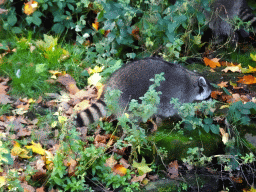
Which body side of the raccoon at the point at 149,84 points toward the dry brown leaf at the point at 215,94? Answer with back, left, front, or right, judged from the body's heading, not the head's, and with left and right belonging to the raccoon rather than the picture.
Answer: front

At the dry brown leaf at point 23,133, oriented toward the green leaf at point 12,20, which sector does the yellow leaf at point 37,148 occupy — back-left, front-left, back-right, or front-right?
back-right

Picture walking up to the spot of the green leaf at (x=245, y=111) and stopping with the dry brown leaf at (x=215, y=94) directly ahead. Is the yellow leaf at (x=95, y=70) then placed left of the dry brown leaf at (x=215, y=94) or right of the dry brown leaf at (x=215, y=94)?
left

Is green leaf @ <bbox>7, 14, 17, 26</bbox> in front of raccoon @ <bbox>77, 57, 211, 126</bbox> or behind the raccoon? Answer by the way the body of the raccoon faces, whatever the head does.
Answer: behind

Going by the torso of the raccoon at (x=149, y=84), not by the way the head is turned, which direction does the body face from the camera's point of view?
to the viewer's right

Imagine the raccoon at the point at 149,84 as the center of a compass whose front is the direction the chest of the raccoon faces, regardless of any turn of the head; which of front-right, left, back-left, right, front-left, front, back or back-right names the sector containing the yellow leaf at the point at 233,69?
front-left

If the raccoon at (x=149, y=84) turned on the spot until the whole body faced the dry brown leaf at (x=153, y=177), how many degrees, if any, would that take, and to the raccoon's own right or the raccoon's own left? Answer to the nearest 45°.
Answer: approximately 90° to the raccoon's own right

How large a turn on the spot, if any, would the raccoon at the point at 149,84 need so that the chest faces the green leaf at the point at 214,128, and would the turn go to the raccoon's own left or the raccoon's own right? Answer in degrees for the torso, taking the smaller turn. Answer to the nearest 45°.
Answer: approximately 45° to the raccoon's own right

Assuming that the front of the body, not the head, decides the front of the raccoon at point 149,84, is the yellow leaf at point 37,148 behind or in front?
behind

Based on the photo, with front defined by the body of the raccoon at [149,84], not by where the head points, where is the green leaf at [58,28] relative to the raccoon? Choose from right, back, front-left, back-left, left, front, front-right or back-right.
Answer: back-left

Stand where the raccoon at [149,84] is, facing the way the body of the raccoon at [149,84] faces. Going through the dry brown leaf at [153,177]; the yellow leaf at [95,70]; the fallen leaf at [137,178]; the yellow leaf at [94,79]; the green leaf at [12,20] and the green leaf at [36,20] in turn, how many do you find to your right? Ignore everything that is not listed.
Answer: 2

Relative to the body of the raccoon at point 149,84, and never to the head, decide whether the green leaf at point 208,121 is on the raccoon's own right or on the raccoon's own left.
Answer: on the raccoon's own right

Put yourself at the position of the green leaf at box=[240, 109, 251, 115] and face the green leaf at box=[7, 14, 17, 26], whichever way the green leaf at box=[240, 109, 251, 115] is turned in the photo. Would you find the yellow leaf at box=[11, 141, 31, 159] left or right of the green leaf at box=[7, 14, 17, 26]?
left

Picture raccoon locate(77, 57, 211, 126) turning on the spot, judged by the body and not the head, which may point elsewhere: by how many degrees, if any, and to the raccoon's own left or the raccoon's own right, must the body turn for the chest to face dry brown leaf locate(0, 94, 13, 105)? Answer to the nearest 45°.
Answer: approximately 180°
